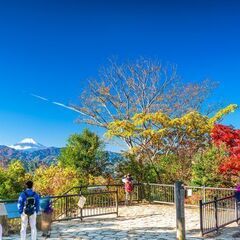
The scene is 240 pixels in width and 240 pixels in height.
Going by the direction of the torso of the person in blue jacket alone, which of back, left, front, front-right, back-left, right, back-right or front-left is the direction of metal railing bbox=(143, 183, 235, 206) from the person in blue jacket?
front-right

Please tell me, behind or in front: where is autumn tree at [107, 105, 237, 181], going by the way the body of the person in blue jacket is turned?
in front

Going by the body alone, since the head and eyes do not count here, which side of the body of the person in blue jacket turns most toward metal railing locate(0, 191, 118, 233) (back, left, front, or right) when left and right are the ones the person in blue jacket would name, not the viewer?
front

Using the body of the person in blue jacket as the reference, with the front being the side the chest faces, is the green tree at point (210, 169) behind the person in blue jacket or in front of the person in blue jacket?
in front

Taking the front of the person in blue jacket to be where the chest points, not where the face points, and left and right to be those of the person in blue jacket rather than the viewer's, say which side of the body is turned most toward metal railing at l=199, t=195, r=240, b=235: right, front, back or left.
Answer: right

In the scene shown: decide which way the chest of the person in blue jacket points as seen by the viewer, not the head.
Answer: away from the camera

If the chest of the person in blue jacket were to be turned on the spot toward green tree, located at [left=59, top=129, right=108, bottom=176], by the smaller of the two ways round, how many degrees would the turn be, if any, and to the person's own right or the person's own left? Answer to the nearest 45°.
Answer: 0° — they already face it
